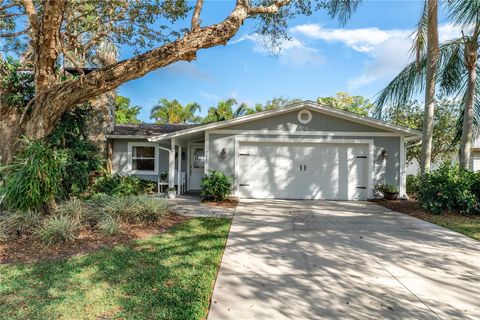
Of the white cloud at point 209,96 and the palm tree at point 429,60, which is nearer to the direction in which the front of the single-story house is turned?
the palm tree

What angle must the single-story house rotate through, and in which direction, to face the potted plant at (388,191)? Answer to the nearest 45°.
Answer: approximately 90° to its left

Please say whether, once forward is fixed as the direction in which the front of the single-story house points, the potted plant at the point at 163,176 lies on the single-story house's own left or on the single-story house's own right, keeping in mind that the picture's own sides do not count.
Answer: on the single-story house's own right

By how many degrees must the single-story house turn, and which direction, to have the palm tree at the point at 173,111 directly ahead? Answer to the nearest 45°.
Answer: approximately 135° to its right

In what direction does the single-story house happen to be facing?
toward the camera

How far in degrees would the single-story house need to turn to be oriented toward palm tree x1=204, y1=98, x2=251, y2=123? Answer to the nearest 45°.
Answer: approximately 180°

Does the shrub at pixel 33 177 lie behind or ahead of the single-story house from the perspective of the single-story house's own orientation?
ahead

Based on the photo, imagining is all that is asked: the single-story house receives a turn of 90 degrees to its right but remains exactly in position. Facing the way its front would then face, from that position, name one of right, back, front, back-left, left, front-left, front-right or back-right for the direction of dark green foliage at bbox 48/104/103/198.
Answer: front-left

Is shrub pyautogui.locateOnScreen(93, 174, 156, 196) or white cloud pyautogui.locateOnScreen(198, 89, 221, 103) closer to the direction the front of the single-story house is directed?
the shrub

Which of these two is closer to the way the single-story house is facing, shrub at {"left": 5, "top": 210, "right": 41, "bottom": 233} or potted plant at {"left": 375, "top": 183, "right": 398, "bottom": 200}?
the shrub
